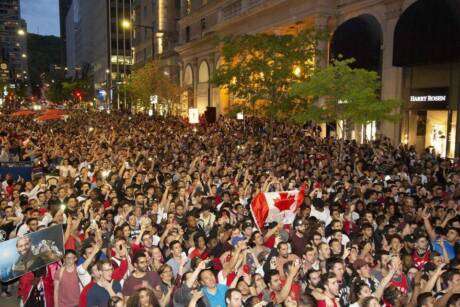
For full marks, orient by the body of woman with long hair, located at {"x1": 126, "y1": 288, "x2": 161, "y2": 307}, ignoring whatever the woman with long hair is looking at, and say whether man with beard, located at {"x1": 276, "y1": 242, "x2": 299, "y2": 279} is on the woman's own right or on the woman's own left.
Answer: on the woman's own left

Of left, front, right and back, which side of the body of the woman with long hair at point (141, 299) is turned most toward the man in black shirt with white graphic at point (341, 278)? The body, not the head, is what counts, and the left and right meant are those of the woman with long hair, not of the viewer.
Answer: left

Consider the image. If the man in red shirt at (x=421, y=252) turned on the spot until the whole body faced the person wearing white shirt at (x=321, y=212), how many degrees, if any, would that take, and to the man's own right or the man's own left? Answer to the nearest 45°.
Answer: approximately 90° to the man's own right

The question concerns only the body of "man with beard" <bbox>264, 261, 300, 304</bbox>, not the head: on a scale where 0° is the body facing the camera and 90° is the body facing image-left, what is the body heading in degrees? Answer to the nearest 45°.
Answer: approximately 315°

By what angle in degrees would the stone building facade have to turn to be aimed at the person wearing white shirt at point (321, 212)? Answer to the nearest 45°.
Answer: approximately 45° to its left

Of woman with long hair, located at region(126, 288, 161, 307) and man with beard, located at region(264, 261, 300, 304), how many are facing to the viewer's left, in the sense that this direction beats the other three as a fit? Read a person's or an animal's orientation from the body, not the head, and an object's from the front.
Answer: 0

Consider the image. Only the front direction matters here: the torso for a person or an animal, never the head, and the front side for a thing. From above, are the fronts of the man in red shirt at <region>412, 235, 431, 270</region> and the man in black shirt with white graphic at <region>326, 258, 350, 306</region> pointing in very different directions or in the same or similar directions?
same or similar directions

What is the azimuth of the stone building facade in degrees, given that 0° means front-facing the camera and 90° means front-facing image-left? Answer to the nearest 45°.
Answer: approximately 45°

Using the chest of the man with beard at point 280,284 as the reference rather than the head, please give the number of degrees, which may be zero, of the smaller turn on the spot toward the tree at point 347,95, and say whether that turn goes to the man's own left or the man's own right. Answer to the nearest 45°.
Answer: approximately 135° to the man's own left

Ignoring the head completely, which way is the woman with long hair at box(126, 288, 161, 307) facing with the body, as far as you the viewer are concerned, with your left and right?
facing the viewer

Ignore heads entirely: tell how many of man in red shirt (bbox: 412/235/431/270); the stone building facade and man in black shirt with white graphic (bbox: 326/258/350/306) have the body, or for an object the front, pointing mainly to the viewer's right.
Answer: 0
